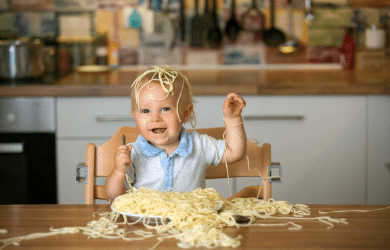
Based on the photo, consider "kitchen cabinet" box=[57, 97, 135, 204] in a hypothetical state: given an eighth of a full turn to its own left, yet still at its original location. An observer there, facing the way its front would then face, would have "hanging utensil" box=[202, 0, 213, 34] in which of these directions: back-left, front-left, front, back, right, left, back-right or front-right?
left

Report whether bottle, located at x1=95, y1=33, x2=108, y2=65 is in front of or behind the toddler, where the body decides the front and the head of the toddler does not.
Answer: behind

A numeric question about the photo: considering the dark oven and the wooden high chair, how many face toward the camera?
2

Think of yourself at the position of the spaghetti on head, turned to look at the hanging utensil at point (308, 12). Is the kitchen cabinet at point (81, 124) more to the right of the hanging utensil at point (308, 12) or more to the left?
left

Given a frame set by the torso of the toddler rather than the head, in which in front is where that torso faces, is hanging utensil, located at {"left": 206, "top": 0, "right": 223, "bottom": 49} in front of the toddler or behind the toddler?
behind

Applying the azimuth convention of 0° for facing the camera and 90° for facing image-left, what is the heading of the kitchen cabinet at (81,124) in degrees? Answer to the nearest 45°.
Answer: approximately 0°

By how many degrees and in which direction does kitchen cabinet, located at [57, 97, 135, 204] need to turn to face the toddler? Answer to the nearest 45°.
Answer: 0° — it already faces them
